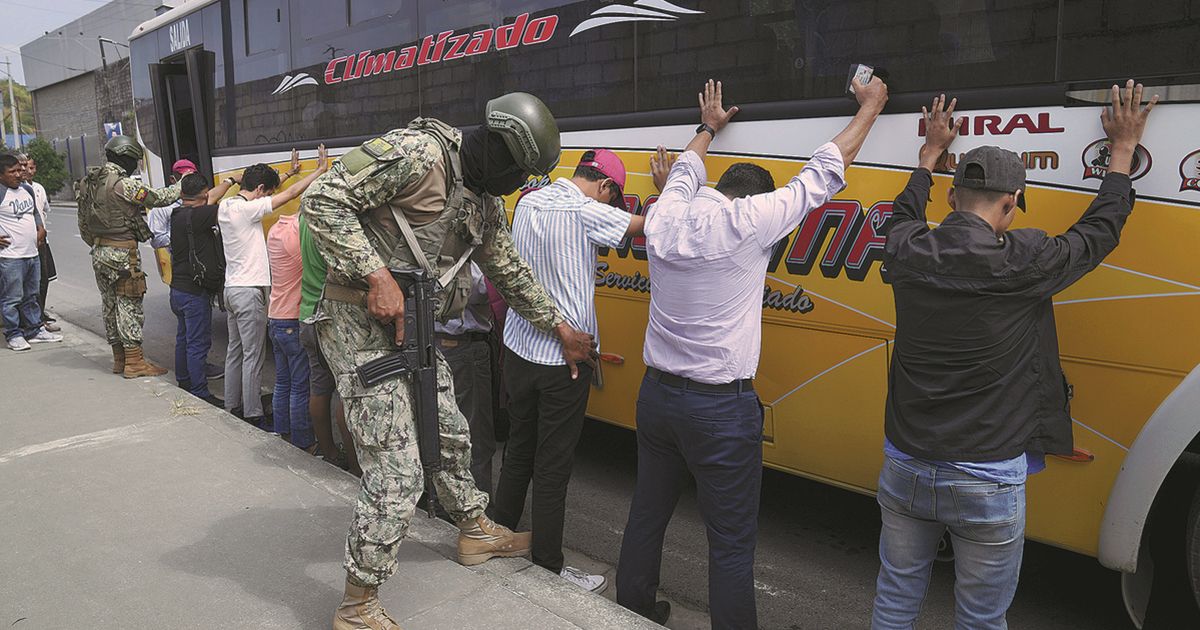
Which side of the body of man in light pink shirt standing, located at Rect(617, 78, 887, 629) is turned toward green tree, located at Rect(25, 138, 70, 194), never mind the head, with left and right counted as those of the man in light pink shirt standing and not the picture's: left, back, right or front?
left

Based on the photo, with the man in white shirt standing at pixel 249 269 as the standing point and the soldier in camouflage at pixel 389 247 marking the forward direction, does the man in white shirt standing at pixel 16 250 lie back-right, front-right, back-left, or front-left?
back-right

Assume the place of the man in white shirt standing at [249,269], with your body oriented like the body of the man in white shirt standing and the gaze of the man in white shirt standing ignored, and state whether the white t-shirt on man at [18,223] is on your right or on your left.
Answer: on your left

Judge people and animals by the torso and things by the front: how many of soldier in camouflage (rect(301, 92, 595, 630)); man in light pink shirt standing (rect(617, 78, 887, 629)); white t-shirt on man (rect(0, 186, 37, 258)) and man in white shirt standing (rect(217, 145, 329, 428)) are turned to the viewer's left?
0

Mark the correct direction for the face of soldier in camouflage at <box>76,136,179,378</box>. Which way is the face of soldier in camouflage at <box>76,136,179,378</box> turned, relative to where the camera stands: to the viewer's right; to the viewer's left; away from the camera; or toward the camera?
to the viewer's right

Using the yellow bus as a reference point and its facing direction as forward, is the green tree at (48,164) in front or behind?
behind

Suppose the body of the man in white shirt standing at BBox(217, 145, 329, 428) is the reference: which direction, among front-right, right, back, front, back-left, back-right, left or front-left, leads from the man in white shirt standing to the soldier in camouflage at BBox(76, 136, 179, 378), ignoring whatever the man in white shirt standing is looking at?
left

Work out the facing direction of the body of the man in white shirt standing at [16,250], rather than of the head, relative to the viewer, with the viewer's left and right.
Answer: facing the viewer and to the right of the viewer

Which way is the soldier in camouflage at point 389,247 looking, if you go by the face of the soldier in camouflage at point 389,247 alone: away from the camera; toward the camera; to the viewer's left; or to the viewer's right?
to the viewer's right

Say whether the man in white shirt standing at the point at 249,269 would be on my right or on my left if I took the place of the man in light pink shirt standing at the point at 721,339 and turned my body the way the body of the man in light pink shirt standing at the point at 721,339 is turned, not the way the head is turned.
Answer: on my left

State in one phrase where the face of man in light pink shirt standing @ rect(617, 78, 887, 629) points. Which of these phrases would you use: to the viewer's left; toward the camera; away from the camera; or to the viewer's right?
away from the camera

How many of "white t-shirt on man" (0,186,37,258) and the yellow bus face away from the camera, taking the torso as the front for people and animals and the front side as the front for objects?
0

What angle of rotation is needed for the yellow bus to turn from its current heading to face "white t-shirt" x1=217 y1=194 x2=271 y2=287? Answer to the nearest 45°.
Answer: approximately 180°

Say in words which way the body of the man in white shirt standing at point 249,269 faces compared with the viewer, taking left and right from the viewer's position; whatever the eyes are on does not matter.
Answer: facing away from the viewer and to the right of the viewer

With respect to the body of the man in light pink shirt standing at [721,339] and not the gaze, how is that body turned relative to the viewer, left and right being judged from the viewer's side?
facing away from the viewer and to the right of the viewer

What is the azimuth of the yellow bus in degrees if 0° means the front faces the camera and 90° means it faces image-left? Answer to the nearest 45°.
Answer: approximately 315°
